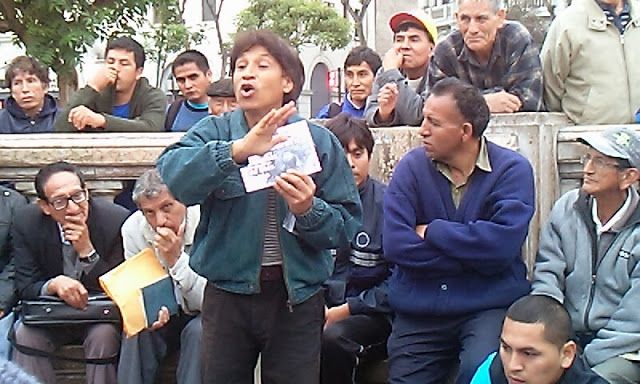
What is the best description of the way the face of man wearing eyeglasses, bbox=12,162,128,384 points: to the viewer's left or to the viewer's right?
to the viewer's right

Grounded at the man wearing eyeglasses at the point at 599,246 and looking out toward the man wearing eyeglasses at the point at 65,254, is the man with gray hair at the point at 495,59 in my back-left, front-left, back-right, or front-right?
front-right

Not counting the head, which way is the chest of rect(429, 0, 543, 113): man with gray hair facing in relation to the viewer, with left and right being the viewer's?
facing the viewer

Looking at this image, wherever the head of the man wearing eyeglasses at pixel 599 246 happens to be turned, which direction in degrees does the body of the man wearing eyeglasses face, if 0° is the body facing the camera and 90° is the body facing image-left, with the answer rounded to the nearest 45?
approximately 45°

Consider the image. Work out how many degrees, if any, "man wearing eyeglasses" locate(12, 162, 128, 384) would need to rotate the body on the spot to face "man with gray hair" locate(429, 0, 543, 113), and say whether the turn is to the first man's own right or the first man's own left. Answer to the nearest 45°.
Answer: approximately 90° to the first man's own left

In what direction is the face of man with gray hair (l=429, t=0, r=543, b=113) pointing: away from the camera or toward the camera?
toward the camera

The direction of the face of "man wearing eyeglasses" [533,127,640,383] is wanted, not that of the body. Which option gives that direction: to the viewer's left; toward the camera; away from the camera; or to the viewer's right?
to the viewer's left

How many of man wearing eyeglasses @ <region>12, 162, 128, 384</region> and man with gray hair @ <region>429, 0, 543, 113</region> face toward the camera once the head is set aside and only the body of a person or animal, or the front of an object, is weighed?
2
